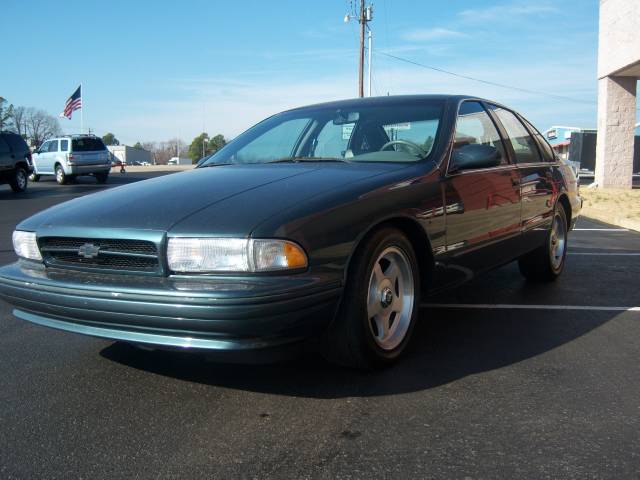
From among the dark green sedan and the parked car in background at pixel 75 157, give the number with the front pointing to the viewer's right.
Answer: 0

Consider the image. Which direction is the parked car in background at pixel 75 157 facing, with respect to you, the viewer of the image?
facing away from the viewer and to the left of the viewer

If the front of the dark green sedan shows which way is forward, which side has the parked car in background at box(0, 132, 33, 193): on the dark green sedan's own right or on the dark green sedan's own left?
on the dark green sedan's own right

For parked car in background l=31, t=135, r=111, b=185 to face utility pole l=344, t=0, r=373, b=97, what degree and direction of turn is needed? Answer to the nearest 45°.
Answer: approximately 90° to its right

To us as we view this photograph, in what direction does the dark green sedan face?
facing the viewer and to the left of the viewer

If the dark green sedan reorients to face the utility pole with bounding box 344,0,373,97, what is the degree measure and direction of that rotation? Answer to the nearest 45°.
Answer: approximately 135° to its right

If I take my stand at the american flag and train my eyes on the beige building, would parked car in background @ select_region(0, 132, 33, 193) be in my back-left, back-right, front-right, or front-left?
front-right

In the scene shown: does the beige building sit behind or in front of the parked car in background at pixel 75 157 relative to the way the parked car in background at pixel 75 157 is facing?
behind

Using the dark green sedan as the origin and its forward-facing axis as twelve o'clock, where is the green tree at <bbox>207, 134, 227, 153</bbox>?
The green tree is roughly at 4 o'clock from the dark green sedan.
